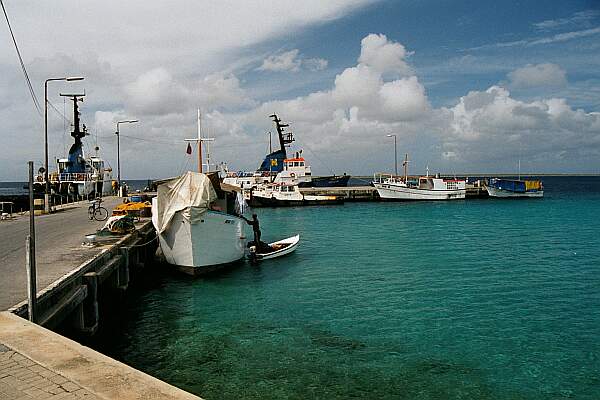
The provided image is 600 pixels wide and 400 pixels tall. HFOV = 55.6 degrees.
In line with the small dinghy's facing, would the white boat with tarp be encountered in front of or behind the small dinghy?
behind

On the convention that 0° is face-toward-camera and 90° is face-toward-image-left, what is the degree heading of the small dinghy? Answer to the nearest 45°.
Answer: approximately 225°

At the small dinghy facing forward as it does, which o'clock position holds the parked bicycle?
The parked bicycle is roughly at 8 o'clock from the small dinghy.
